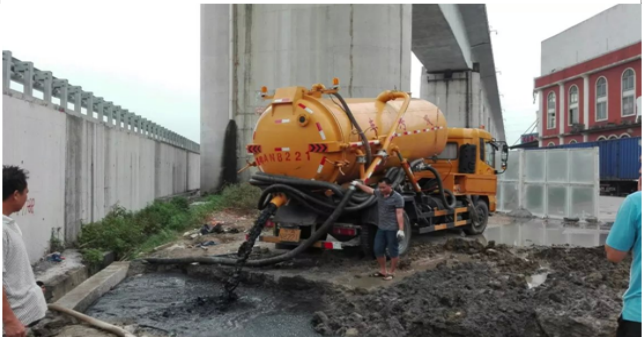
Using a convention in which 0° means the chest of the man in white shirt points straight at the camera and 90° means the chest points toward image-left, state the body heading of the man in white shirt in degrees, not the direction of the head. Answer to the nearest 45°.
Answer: approximately 270°

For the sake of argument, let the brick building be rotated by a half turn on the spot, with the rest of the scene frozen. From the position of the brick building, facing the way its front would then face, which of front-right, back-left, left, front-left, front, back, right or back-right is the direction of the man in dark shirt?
back-right

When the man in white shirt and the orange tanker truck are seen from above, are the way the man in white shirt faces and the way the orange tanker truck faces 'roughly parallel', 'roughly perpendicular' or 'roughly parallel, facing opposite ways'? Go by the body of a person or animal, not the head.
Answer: roughly parallel

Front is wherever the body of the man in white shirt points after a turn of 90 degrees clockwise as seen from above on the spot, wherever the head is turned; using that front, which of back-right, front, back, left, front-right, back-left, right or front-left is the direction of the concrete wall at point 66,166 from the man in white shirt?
back

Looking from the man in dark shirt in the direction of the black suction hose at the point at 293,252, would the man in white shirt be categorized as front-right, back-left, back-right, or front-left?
back-left

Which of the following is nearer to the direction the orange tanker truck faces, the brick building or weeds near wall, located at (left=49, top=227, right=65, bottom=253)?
the brick building

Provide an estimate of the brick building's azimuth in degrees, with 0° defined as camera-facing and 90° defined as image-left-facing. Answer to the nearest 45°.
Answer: approximately 45°

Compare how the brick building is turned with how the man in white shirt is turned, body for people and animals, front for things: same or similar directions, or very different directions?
very different directions

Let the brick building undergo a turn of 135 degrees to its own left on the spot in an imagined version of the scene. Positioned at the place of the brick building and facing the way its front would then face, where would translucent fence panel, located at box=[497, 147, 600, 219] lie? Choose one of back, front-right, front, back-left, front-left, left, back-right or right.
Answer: right

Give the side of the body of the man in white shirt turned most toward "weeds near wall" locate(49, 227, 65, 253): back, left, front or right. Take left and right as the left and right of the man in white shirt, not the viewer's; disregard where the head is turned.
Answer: left

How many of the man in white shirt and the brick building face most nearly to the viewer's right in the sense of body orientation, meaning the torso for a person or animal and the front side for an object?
1

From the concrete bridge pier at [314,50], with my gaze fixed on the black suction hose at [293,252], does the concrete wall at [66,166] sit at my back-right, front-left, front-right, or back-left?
front-right

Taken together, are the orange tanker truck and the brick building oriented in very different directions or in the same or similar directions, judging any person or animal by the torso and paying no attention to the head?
very different directions

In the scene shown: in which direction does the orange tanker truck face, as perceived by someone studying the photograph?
facing away from the viewer and to the right of the viewer
